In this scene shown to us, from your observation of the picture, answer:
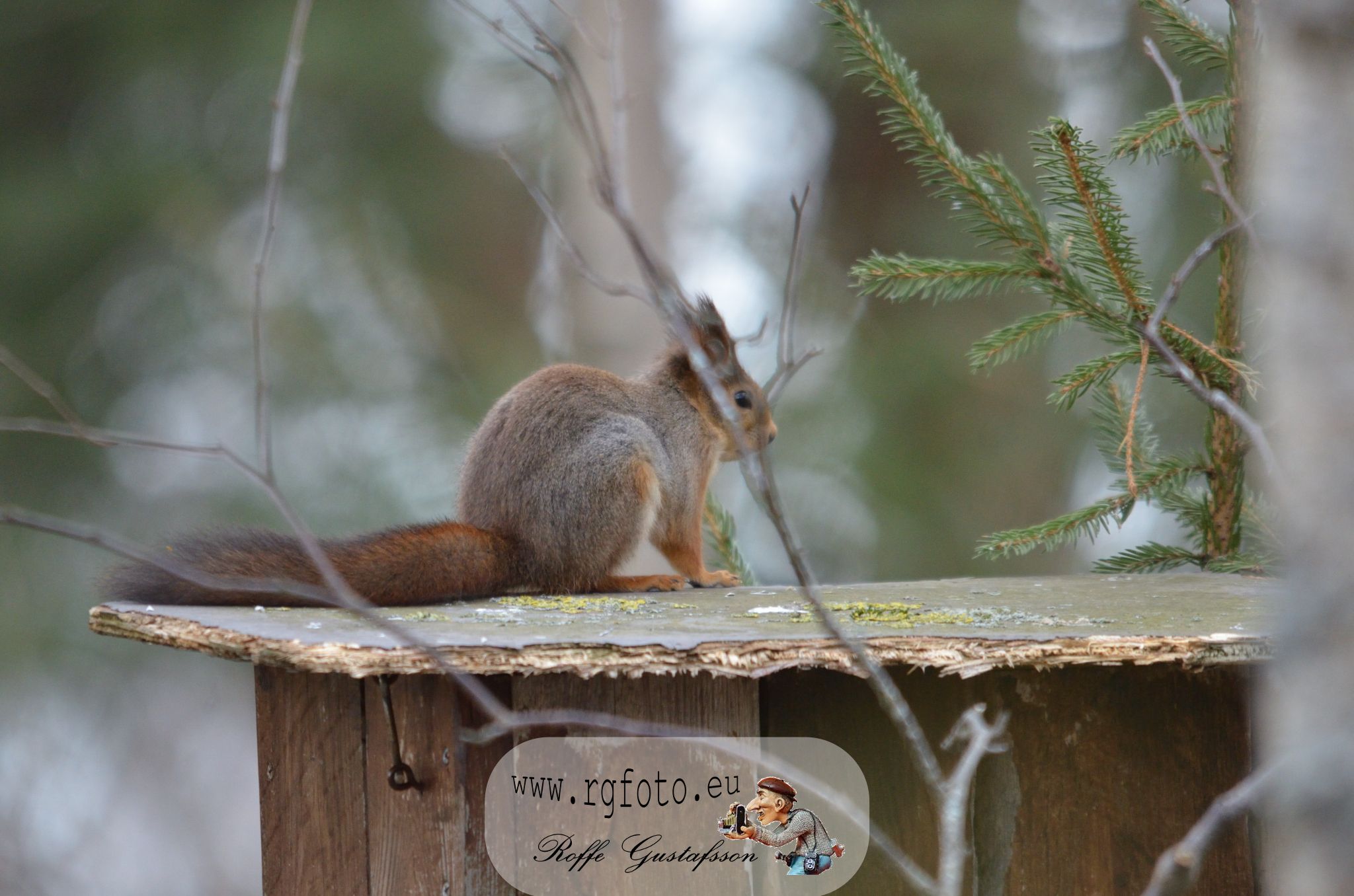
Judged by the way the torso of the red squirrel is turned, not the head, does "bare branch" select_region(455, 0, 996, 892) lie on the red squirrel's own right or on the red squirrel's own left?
on the red squirrel's own right

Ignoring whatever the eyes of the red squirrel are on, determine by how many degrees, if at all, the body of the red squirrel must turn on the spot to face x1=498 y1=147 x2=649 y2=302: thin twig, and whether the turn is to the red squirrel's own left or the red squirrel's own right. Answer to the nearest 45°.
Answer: approximately 90° to the red squirrel's own right

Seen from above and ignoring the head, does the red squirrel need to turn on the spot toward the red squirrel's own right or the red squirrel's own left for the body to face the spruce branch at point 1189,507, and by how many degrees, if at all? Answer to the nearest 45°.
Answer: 0° — it already faces it

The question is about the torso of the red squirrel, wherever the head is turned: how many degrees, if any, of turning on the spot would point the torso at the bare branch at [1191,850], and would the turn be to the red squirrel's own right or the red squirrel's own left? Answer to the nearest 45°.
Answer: approximately 90° to the red squirrel's own right

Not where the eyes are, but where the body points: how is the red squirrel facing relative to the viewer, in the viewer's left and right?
facing to the right of the viewer

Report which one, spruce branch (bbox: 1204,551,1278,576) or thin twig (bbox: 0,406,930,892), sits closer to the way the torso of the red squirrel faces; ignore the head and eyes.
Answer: the spruce branch

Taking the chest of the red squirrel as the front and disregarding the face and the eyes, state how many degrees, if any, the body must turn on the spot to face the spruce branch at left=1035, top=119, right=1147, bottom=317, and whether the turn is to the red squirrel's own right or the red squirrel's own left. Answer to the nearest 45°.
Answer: approximately 45° to the red squirrel's own right

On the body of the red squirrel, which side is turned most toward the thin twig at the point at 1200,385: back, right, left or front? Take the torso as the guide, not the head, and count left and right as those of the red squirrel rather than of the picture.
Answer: front
